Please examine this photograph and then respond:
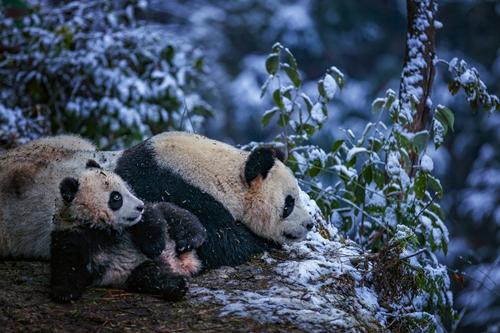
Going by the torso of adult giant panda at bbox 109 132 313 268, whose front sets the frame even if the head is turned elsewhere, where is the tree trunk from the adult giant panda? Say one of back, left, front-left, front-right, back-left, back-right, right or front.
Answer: front-left

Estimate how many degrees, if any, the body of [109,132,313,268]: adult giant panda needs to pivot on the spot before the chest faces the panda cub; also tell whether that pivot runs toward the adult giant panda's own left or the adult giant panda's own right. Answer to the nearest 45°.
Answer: approximately 135° to the adult giant panda's own right

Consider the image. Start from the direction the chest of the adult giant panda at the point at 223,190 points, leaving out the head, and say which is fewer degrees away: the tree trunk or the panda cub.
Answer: the tree trunk

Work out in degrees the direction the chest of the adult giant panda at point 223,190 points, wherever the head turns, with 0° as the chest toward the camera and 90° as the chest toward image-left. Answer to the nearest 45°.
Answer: approximately 270°
